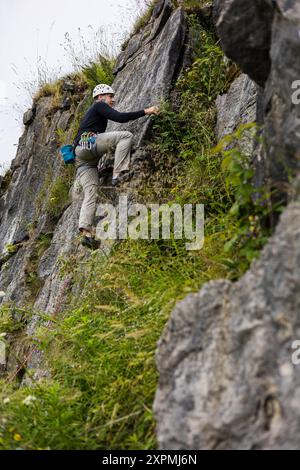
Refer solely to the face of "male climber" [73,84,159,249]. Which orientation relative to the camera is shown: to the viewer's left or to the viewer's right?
to the viewer's right

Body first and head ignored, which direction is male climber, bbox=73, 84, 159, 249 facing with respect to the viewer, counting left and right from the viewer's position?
facing to the right of the viewer

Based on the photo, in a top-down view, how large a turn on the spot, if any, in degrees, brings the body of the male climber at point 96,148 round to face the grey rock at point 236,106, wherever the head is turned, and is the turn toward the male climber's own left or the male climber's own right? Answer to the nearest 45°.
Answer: approximately 45° to the male climber's own right
